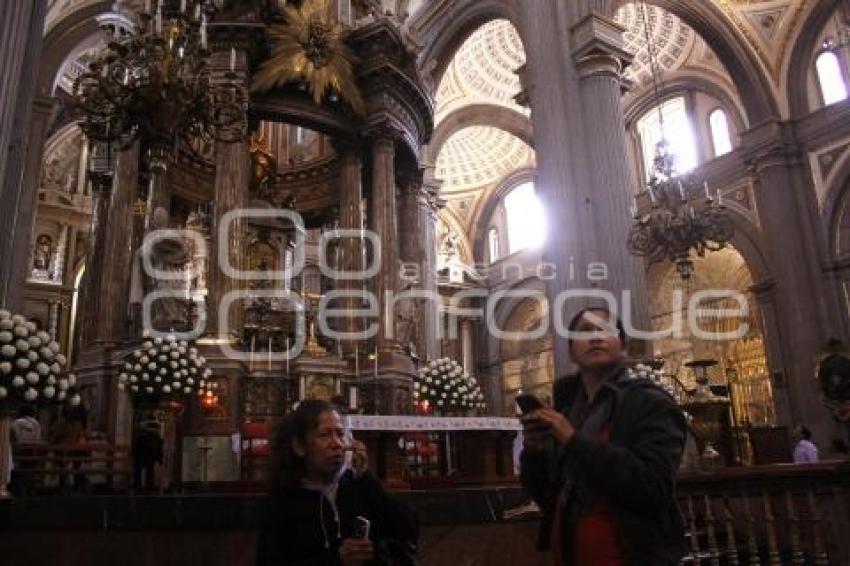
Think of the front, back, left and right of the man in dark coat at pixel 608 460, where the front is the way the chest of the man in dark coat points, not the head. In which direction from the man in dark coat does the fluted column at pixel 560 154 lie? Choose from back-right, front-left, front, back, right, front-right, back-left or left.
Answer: back-right

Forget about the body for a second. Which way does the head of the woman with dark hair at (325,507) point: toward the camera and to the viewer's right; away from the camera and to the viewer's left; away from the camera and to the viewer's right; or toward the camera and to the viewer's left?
toward the camera and to the viewer's right

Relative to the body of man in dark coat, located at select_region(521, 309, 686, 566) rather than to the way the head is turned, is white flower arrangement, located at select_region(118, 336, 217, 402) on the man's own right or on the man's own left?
on the man's own right

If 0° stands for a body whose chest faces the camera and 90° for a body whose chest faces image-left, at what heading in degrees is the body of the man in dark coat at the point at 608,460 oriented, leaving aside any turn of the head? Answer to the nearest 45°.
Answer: approximately 45°

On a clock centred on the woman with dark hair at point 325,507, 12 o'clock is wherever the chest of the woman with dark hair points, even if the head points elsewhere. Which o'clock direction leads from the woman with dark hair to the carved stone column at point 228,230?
The carved stone column is roughly at 7 o'clock from the woman with dark hair.

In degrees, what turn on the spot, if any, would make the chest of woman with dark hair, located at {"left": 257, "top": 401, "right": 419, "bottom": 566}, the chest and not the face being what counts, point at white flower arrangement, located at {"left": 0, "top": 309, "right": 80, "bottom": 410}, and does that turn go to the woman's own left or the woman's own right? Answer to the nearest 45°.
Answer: approximately 180°

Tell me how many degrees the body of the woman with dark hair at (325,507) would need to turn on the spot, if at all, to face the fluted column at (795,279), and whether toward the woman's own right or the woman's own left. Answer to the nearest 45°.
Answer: approximately 90° to the woman's own left

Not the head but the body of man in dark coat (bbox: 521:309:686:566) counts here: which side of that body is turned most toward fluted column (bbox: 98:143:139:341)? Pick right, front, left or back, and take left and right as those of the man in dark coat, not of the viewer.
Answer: right

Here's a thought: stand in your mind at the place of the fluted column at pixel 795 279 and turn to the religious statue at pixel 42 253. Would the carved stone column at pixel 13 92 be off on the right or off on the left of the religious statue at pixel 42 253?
left

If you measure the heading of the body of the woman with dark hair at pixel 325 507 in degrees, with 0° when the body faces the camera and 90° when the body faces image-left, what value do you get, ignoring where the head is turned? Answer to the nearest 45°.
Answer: approximately 315°

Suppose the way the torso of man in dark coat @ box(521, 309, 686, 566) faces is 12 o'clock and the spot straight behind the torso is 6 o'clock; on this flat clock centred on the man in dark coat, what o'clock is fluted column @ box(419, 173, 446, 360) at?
The fluted column is roughly at 4 o'clock from the man in dark coat.

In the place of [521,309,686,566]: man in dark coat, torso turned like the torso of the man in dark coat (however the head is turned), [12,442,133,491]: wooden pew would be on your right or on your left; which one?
on your right

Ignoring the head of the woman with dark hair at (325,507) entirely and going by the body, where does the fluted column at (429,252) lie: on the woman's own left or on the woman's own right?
on the woman's own left
